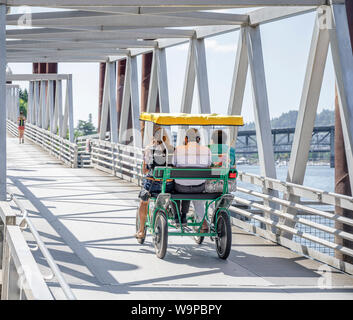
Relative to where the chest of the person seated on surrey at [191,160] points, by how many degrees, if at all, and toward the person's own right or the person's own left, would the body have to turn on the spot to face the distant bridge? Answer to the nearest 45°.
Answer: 0° — they already face it

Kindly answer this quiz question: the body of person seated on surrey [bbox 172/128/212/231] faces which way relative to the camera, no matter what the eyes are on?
away from the camera

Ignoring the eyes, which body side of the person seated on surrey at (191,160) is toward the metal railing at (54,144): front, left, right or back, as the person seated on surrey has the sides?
front

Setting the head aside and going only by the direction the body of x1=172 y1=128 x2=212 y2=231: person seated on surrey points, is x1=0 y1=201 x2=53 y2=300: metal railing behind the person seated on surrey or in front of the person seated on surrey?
behind

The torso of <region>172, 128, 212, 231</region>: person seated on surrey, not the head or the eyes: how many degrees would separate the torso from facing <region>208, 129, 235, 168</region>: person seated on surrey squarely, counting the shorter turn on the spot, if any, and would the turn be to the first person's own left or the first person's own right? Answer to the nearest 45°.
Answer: approximately 45° to the first person's own right

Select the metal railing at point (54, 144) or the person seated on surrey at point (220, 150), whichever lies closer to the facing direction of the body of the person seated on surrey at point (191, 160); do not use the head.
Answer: the metal railing

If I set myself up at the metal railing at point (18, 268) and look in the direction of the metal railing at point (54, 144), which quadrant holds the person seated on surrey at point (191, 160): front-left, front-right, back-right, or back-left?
front-right

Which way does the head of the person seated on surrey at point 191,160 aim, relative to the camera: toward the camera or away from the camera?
away from the camera

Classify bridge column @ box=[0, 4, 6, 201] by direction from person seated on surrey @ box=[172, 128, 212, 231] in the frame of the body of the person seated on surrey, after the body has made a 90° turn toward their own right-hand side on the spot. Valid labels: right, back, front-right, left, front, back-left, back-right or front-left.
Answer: back

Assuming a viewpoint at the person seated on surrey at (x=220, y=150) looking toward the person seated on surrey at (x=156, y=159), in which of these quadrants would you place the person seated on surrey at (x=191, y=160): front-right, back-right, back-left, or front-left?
front-left
